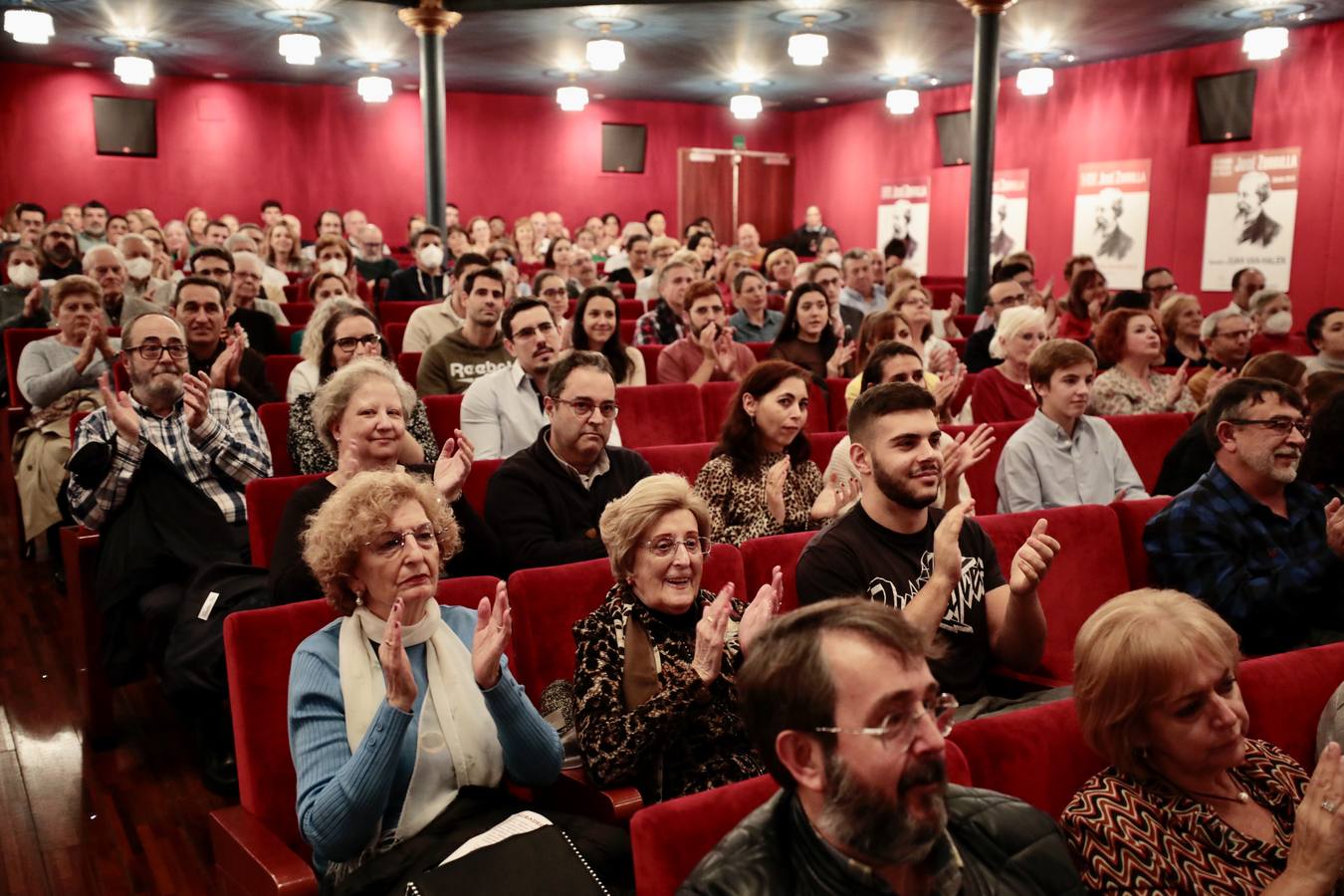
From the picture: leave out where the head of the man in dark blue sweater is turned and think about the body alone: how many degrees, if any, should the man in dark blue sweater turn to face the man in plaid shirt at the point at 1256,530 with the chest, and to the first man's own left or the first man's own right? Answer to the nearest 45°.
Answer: approximately 45° to the first man's own left

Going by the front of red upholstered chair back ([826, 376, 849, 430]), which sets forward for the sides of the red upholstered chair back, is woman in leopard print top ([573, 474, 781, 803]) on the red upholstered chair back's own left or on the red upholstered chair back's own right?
on the red upholstered chair back's own right

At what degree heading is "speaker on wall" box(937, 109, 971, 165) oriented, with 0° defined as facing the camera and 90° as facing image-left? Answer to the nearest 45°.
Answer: approximately 45°

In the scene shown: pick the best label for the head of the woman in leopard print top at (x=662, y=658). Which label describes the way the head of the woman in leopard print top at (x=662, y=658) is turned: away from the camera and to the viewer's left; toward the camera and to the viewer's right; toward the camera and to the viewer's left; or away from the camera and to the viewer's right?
toward the camera and to the viewer's right

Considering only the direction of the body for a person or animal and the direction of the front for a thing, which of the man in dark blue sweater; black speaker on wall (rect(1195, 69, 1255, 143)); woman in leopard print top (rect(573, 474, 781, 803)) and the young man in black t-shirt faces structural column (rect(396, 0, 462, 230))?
the black speaker on wall

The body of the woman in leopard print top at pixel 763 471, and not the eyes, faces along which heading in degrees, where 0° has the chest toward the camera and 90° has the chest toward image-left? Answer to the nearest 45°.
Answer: approximately 315°

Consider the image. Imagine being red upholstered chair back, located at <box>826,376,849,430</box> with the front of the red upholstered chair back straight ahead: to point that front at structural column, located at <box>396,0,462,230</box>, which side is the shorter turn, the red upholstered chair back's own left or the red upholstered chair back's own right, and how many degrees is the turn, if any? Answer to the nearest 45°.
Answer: approximately 180°

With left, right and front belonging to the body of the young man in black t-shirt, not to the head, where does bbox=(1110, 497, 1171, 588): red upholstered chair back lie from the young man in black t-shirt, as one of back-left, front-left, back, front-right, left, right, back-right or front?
left

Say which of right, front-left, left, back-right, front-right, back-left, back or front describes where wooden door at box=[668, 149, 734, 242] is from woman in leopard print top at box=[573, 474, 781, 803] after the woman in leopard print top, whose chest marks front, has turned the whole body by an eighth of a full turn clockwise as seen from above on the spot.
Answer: back
